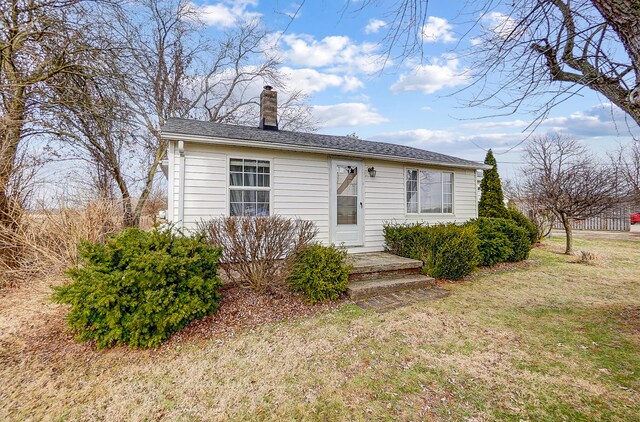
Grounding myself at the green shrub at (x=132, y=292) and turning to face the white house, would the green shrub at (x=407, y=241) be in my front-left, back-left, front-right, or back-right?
front-right

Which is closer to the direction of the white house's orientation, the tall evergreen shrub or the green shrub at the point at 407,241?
the green shrub

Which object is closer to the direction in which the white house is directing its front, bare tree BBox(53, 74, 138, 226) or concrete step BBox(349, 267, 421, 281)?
the concrete step

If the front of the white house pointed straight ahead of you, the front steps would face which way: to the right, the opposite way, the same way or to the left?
the same way

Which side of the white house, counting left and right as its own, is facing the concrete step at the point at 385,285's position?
front

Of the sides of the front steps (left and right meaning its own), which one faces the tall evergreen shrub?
left

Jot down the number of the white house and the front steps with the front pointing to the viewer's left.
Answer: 0

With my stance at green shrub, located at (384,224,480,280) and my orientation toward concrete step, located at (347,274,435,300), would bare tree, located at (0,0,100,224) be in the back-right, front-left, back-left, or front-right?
front-right

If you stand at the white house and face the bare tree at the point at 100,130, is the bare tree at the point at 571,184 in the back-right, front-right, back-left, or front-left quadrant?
back-right

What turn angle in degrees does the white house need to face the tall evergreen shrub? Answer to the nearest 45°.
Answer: approximately 90° to its left

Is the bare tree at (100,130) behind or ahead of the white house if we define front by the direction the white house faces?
behind

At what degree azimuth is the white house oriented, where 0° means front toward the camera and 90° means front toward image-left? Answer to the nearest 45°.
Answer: approximately 315°

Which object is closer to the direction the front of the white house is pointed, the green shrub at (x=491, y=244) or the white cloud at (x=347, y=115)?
the green shrub
